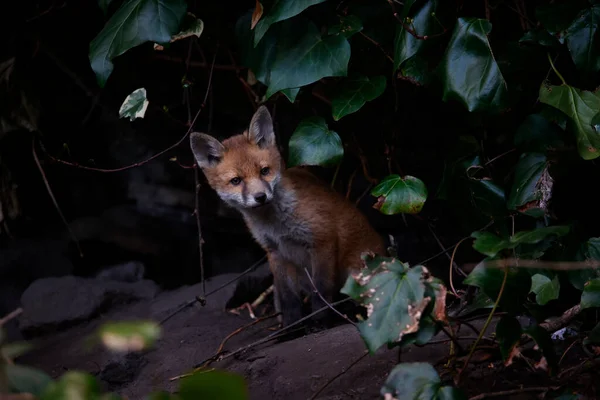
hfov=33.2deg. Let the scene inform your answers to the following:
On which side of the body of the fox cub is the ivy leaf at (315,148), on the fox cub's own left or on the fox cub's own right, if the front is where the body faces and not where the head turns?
on the fox cub's own left

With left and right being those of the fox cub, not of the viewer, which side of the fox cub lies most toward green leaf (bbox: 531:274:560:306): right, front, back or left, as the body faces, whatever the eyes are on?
left

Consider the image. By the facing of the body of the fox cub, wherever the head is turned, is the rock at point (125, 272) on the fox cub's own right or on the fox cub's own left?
on the fox cub's own right

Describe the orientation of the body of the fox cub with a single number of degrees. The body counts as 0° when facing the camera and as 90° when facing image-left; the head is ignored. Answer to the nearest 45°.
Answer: approximately 45°

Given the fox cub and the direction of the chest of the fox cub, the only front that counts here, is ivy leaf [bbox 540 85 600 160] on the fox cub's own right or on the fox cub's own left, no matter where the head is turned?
on the fox cub's own left

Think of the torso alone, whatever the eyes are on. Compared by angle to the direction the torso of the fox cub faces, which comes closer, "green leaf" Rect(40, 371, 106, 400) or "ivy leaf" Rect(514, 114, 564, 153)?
the green leaf

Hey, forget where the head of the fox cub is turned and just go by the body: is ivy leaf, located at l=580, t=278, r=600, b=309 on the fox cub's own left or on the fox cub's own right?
on the fox cub's own left

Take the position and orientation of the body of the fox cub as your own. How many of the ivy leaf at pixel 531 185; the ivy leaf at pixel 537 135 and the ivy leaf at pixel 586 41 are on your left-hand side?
3

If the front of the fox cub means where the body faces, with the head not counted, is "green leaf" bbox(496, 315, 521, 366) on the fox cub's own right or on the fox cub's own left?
on the fox cub's own left
